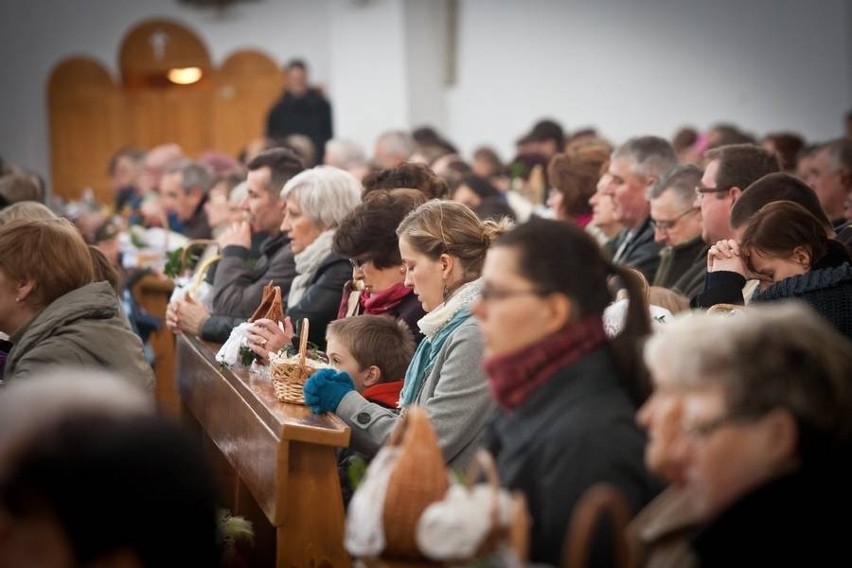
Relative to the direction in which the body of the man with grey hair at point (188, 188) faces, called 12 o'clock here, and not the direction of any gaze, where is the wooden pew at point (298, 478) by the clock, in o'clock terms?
The wooden pew is roughly at 9 o'clock from the man with grey hair.

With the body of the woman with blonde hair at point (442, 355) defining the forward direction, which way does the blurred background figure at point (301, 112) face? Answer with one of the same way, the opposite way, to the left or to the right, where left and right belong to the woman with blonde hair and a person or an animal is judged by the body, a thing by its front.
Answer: to the left

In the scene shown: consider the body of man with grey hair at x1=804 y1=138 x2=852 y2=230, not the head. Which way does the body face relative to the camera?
to the viewer's left

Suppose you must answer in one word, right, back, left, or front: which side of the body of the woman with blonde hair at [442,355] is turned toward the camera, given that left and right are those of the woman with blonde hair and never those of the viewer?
left

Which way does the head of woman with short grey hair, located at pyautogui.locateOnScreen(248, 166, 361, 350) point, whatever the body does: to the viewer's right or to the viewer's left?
to the viewer's left

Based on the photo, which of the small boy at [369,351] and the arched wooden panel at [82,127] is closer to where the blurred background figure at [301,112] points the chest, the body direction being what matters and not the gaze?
the small boy

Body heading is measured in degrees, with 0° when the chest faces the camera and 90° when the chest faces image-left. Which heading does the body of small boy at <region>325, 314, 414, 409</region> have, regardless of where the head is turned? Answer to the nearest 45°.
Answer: approximately 90°

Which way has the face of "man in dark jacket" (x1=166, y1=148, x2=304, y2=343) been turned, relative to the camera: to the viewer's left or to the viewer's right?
to the viewer's left

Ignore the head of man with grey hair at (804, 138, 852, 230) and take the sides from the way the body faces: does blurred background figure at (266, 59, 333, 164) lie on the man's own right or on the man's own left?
on the man's own right

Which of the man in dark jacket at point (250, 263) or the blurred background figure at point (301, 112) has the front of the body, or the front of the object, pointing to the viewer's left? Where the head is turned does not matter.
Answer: the man in dark jacket

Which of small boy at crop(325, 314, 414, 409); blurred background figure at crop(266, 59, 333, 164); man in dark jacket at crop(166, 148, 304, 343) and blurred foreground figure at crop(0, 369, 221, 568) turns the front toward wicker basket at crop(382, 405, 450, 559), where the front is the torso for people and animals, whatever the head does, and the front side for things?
blurred background figure at crop(266, 59, 333, 164)

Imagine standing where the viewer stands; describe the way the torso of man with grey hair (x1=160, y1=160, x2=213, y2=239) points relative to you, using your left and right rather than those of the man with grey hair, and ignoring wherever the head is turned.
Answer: facing to the left of the viewer

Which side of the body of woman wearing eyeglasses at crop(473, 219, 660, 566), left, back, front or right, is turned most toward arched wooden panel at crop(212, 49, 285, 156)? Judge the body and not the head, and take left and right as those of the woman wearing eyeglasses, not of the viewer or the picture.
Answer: right

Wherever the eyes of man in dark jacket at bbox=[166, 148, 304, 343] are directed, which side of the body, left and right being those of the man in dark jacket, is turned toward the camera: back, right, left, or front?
left

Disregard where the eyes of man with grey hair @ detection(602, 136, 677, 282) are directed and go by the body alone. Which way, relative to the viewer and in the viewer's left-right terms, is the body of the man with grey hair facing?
facing to the left of the viewer
